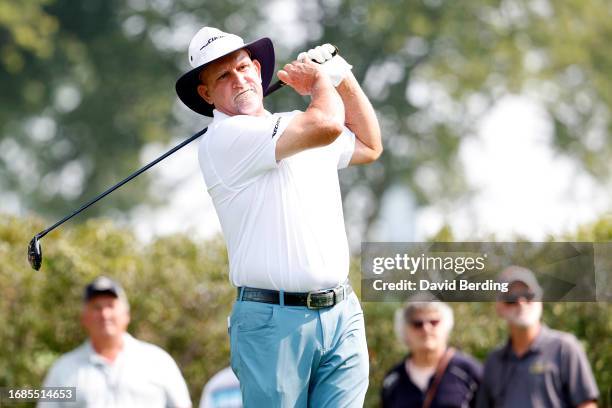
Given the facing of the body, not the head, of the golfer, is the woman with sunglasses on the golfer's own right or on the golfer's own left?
on the golfer's own left

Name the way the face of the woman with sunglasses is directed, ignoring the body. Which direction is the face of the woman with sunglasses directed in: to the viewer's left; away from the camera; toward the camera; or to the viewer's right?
toward the camera

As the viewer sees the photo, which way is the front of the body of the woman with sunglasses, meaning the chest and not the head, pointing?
toward the camera

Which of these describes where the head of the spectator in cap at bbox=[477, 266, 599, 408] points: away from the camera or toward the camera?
toward the camera

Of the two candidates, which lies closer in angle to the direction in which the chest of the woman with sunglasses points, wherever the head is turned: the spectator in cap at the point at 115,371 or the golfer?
the golfer

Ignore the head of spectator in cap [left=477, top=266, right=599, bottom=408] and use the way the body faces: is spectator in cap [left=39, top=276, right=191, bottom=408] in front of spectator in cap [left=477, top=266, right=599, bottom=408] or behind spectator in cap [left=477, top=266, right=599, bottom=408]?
in front

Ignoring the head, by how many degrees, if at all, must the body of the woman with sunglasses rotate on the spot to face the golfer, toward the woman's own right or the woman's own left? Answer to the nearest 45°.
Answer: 0° — they already face them

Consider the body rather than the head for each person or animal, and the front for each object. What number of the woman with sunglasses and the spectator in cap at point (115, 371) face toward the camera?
2

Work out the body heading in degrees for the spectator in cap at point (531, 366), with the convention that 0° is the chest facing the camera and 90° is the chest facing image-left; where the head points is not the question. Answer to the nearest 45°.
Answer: approximately 45°

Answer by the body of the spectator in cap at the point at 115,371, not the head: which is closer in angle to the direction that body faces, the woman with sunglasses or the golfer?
the golfer

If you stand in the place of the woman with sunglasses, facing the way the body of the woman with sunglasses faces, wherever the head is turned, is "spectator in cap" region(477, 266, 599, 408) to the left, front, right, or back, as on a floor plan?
left

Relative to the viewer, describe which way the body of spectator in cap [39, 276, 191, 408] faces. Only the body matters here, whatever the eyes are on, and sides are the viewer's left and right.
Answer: facing the viewer

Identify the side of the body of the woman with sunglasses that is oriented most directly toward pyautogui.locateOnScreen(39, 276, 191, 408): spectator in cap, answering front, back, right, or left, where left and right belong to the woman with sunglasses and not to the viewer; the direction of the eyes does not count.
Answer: right
